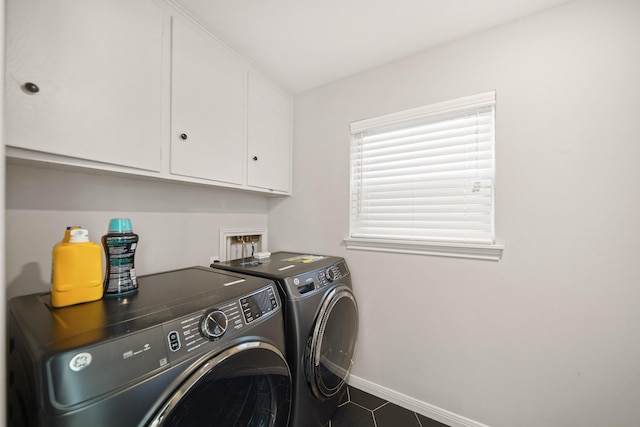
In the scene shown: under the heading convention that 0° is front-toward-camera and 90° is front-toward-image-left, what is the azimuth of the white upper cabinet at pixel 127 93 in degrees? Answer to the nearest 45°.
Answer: approximately 315°

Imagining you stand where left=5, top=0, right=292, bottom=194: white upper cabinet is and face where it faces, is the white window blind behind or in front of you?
in front
